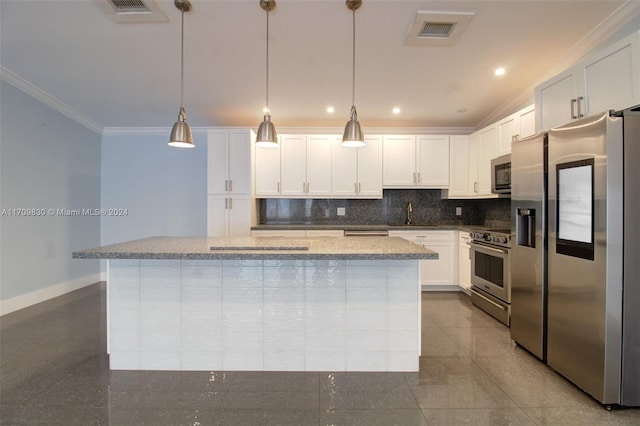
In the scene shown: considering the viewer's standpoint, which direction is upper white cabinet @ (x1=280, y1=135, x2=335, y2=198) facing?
facing the viewer

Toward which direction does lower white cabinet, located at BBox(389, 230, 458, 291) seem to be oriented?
toward the camera

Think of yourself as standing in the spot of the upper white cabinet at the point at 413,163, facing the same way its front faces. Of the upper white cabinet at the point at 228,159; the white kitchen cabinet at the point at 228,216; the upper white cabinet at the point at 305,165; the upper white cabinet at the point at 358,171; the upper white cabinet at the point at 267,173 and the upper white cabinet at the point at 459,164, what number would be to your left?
1

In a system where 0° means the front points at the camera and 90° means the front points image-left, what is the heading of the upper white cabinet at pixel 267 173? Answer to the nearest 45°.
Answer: approximately 0°

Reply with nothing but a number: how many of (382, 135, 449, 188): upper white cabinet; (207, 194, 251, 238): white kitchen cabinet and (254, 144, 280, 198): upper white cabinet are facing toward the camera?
3

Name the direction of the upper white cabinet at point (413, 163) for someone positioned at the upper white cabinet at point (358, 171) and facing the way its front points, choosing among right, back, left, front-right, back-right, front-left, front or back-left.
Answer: left

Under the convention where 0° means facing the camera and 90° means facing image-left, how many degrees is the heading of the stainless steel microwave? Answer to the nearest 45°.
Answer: approximately 45°

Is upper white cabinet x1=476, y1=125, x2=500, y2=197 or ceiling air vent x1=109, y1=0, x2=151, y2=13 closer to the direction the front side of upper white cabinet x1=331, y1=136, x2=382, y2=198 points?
the ceiling air vent

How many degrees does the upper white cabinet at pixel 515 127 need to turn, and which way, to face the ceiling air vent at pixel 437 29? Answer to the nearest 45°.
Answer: approximately 45° to its left

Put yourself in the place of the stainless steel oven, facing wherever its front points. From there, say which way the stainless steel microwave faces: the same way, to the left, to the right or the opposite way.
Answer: the same way
